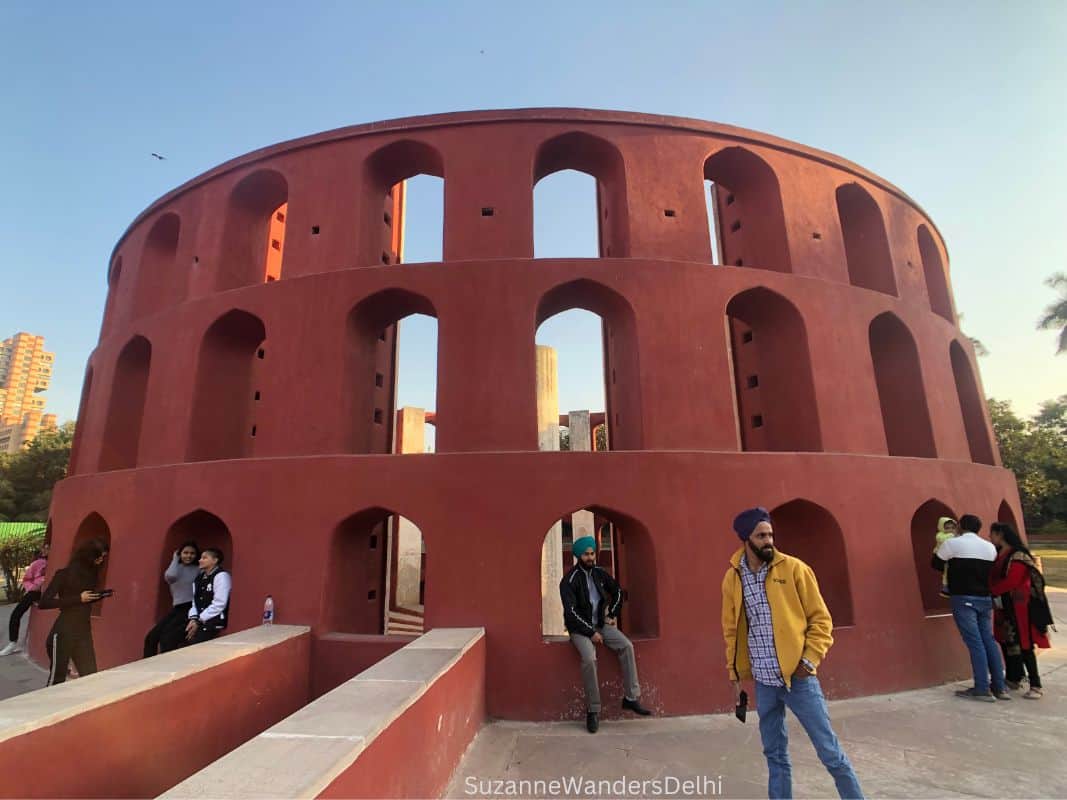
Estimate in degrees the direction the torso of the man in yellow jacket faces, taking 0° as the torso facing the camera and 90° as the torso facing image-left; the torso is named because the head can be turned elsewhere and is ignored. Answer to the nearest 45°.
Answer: approximately 0°

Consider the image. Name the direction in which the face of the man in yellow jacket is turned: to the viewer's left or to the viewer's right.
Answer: to the viewer's right

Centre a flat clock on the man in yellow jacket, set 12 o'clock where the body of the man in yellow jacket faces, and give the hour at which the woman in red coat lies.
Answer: The woman in red coat is roughly at 7 o'clock from the man in yellow jacket.

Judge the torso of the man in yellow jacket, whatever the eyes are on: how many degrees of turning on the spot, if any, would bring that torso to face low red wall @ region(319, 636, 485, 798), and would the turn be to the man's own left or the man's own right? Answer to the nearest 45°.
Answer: approximately 90° to the man's own right

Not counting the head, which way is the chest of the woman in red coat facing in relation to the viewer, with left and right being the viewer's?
facing to the left of the viewer

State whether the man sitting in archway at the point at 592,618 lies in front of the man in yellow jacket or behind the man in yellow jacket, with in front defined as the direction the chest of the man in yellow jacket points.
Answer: behind

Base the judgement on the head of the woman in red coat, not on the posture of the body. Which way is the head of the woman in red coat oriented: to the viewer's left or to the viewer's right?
to the viewer's left
